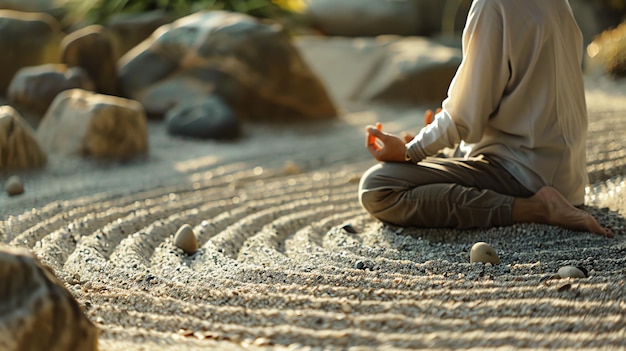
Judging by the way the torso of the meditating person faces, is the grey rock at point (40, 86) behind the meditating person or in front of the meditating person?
in front

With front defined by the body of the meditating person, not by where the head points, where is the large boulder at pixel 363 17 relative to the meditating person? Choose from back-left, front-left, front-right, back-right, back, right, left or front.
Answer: front-right

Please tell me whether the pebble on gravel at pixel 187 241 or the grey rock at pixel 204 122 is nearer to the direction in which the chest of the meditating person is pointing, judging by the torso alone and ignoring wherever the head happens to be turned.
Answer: the grey rock

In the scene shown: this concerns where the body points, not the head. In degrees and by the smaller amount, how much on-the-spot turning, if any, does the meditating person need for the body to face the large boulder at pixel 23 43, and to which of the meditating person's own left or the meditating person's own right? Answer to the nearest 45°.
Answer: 0° — they already face it

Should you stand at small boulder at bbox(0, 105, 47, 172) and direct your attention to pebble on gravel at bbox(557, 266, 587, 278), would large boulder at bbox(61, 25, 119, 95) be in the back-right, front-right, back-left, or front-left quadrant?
back-left

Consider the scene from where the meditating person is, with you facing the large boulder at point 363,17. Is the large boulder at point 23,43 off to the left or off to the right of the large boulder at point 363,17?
left

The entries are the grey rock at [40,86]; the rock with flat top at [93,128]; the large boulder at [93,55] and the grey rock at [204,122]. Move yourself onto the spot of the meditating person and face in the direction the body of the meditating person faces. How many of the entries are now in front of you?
4

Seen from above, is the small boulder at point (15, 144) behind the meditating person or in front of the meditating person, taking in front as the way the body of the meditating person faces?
in front

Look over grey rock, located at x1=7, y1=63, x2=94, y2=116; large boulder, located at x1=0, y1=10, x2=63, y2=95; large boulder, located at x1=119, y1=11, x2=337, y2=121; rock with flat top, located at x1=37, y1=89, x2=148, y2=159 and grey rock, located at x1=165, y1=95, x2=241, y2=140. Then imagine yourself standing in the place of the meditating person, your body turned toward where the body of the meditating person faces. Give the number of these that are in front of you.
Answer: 5

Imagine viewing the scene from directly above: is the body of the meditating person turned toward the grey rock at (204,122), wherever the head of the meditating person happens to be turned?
yes

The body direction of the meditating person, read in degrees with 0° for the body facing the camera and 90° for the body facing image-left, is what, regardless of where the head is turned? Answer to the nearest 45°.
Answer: approximately 135°

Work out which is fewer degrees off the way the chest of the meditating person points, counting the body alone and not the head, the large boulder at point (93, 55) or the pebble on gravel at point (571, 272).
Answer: the large boulder
